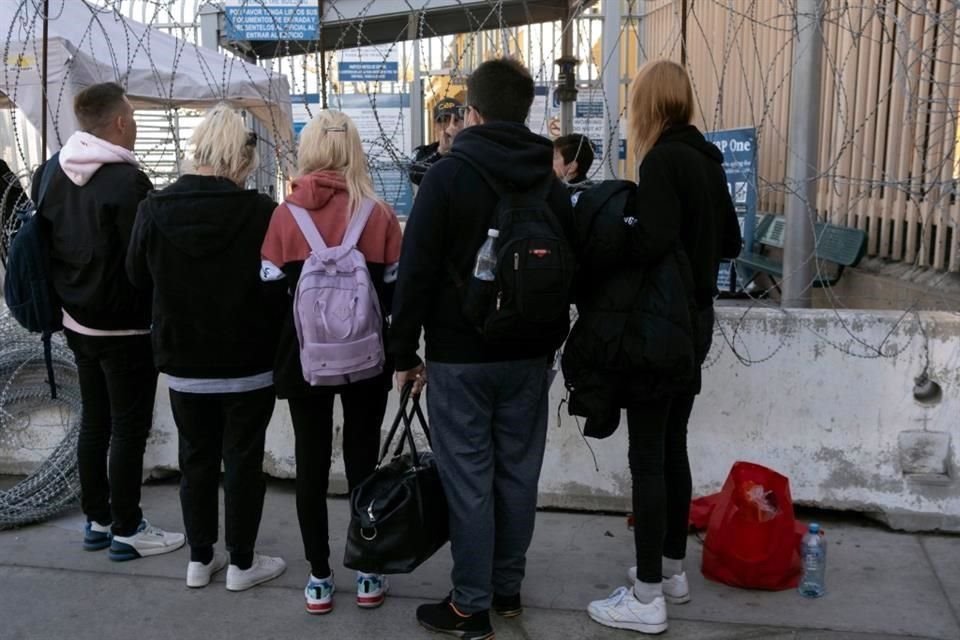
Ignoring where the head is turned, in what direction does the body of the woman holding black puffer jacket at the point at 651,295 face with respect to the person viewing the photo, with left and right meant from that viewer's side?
facing away from the viewer and to the left of the viewer

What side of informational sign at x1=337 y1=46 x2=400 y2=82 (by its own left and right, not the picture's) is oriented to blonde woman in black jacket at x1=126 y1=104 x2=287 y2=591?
front

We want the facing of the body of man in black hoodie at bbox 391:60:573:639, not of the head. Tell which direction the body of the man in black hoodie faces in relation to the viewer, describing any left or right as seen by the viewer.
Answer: facing away from the viewer and to the left of the viewer

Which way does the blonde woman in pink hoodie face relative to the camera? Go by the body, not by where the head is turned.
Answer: away from the camera

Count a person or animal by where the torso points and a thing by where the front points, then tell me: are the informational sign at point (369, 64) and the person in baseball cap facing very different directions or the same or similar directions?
same or similar directions

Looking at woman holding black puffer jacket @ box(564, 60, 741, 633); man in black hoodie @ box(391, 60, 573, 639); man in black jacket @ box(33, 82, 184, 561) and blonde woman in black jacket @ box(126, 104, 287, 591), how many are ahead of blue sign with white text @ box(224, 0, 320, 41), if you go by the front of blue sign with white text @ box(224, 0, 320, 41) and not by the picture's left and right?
4

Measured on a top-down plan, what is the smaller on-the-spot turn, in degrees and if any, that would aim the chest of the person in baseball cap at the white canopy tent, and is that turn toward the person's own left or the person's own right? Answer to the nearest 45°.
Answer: approximately 135° to the person's own right

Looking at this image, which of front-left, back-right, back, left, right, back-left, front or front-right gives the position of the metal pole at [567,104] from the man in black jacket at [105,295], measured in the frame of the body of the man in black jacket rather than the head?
front

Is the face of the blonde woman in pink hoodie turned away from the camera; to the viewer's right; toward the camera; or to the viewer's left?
away from the camera

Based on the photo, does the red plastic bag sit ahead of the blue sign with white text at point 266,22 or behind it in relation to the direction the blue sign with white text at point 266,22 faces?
ahead

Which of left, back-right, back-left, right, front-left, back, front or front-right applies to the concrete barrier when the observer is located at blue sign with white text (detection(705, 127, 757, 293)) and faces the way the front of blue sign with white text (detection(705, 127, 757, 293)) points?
front

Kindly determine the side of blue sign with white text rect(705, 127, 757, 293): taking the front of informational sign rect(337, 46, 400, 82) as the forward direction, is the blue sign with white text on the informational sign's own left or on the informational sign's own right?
on the informational sign's own left

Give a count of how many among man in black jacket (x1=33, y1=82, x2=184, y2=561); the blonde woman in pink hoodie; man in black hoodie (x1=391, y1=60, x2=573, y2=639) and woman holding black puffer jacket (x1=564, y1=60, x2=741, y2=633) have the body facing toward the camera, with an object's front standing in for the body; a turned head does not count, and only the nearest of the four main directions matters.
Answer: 0

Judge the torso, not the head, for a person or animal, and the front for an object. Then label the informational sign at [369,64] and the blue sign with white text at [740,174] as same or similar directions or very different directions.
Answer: same or similar directions

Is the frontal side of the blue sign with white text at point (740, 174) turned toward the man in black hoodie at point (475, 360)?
yes

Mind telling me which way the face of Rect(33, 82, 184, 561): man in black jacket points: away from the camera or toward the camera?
away from the camera

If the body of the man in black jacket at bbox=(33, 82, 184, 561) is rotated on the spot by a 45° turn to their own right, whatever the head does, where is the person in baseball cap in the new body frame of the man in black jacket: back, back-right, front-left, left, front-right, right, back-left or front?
front-left

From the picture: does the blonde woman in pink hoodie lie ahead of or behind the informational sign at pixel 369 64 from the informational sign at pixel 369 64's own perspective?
ahead
